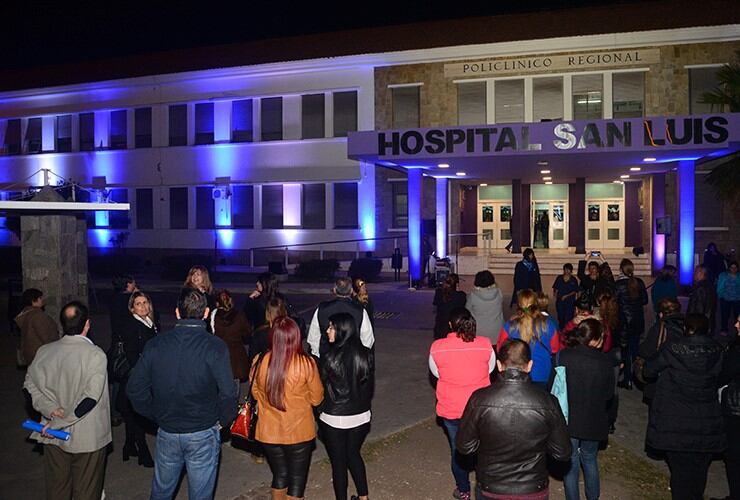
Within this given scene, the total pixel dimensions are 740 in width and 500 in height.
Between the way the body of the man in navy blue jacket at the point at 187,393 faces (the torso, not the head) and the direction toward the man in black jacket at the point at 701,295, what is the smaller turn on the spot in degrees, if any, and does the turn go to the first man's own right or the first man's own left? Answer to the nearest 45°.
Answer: approximately 45° to the first man's own right

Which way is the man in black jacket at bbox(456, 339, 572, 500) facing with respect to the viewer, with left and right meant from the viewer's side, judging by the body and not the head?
facing away from the viewer

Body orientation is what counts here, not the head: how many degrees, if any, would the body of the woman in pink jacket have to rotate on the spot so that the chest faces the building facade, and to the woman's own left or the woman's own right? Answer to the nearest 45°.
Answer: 0° — they already face it

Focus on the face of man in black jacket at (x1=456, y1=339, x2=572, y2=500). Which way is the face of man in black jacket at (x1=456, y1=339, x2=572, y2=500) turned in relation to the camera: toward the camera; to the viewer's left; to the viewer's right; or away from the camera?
away from the camera

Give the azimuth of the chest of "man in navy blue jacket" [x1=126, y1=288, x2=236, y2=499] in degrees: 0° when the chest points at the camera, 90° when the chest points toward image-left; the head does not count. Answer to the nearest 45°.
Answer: approximately 180°

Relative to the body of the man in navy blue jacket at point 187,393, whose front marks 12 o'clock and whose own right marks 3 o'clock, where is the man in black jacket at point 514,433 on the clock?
the man in black jacket at point 514,433 is roughly at 4 o'clock from the man in navy blue jacket at point 187,393.

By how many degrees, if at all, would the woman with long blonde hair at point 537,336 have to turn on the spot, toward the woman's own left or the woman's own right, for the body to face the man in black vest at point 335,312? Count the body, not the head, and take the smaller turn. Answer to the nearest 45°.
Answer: approximately 90° to the woman's own left

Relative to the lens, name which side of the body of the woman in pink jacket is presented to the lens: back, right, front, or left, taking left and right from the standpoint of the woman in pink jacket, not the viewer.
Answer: back

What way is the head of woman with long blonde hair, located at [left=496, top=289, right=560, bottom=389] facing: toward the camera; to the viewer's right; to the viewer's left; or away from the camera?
away from the camera

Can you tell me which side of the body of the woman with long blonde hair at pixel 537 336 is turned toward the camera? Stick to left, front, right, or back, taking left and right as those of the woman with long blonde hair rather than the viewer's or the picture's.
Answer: back

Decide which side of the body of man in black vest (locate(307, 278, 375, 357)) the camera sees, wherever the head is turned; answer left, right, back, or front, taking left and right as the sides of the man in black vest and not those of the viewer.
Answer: back

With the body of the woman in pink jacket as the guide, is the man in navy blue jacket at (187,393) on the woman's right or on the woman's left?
on the woman's left

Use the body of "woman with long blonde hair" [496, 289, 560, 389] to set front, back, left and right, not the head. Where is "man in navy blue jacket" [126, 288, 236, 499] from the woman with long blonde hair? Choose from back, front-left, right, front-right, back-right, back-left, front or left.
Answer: back-left

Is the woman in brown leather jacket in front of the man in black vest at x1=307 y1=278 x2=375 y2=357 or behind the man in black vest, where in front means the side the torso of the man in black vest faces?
behind

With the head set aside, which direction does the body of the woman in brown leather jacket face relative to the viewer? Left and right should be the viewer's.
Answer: facing away from the viewer
